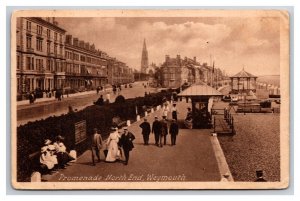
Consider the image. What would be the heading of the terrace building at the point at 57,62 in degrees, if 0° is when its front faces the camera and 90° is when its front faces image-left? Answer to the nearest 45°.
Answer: approximately 315°

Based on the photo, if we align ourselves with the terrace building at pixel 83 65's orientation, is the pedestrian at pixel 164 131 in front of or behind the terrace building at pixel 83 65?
in front

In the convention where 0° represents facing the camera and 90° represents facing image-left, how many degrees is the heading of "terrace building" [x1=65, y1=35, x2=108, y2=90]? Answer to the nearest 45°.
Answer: approximately 315°
